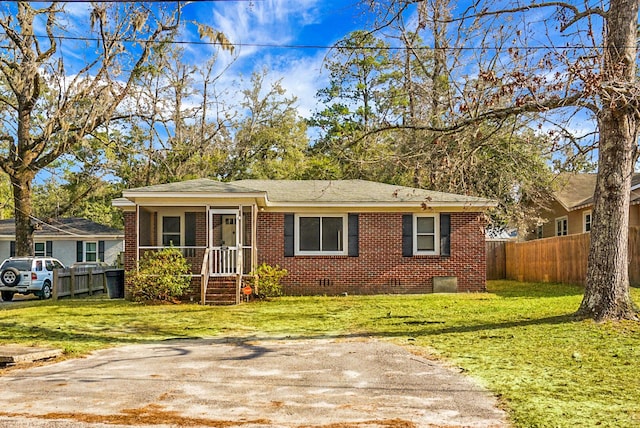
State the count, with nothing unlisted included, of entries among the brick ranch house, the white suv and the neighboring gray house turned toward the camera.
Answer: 2

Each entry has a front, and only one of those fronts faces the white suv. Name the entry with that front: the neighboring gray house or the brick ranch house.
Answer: the neighboring gray house

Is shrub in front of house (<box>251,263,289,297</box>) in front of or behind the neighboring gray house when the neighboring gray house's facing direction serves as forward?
in front

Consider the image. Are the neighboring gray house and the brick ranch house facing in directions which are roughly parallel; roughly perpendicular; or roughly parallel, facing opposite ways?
roughly parallel

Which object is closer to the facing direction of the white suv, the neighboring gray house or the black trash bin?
the neighboring gray house

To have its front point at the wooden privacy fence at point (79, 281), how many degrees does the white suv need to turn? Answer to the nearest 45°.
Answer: approximately 45° to its right

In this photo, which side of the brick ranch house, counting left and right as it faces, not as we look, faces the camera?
front

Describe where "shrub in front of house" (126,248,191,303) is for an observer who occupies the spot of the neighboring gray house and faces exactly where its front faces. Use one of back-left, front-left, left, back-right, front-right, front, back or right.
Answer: front

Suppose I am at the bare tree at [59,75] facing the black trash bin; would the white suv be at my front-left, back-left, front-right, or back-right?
front-right

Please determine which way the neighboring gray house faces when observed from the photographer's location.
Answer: facing the viewer

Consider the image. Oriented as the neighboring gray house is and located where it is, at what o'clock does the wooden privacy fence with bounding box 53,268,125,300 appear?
The wooden privacy fence is roughly at 12 o'clock from the neighboring gray house.

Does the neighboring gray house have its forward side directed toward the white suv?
yes

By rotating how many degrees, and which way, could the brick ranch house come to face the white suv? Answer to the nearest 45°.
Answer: approximately 90° to its right

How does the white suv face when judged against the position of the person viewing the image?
facing away from the viewer and to the right of the viewer

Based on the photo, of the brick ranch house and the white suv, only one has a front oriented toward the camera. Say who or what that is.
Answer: the brick ranch house

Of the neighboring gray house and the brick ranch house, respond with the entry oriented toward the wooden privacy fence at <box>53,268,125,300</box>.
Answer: the neighboring gray house
